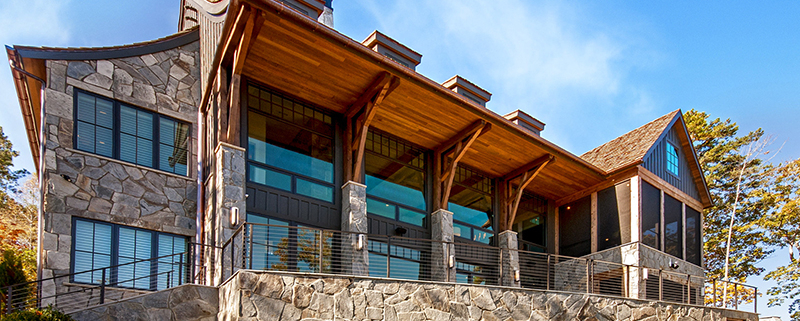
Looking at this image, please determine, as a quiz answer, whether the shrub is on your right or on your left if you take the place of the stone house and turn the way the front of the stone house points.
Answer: on your right
